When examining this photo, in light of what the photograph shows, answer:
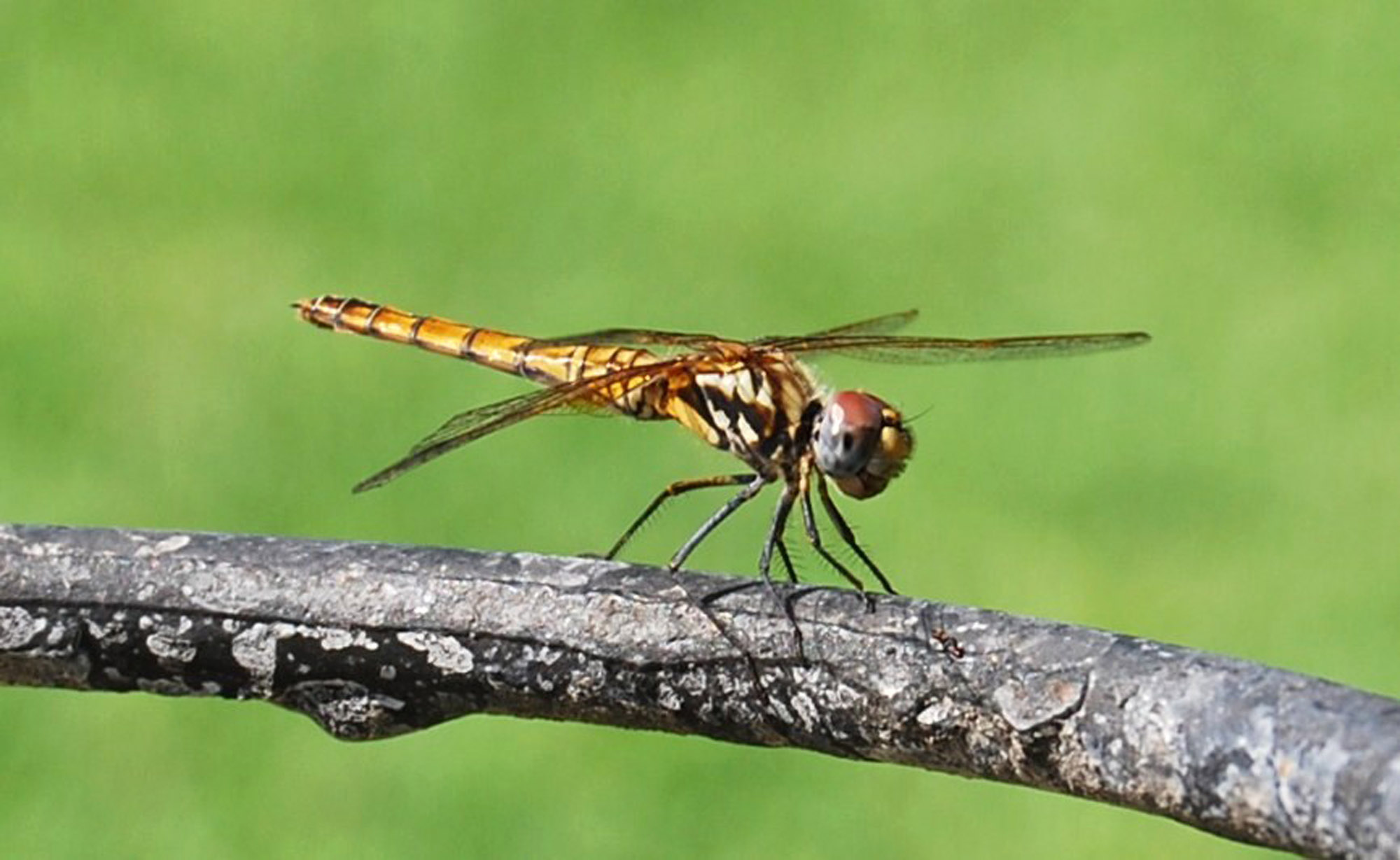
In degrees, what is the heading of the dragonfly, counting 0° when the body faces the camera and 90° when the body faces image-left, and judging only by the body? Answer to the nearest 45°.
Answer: approximately 315°
